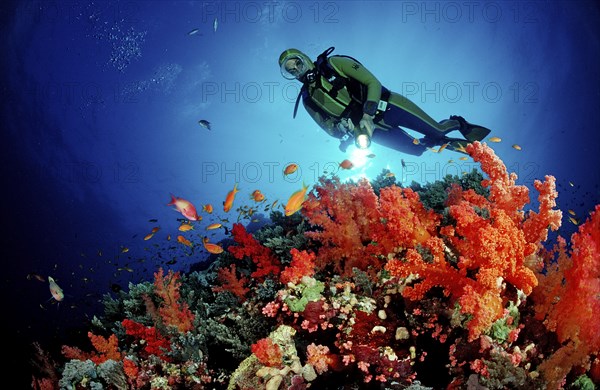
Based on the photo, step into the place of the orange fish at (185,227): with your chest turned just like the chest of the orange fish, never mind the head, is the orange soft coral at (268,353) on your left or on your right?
on your right

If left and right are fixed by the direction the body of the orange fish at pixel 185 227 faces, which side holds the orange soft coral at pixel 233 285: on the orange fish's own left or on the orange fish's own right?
on the orange fish's own right

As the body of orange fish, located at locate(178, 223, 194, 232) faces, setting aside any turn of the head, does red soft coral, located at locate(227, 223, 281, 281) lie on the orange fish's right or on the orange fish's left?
on the orange fish's right

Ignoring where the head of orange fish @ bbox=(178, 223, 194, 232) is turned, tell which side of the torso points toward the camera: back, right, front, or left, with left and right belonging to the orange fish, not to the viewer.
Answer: left

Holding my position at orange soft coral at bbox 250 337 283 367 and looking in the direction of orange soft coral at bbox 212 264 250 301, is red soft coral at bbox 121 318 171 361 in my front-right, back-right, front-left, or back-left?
front-left
